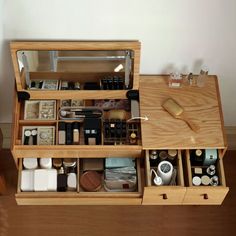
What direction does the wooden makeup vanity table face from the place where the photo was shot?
facing the viewer
